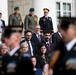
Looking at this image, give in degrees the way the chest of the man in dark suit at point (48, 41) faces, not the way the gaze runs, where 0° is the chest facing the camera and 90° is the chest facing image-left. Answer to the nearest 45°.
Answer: approximately 0°
